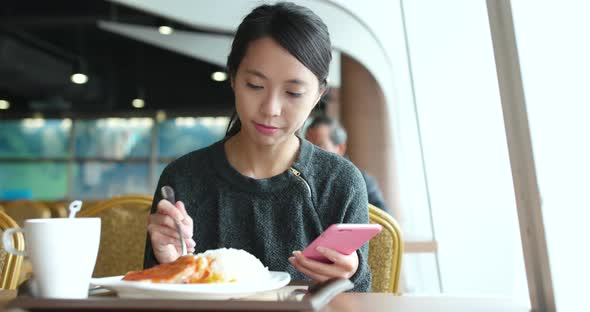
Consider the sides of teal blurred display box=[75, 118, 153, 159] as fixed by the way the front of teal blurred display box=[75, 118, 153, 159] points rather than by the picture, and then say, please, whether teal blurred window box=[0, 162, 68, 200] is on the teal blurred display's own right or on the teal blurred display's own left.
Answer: on the teal blurred display's own right

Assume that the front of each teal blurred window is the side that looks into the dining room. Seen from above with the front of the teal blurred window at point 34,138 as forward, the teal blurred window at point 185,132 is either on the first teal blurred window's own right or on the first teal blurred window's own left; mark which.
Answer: on the first teal blurred window's own left

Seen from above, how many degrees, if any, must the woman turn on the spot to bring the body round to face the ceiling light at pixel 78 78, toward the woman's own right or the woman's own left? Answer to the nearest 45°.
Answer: approximately 180°

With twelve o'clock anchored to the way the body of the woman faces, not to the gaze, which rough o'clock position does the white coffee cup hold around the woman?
The white coffee cup is roughly at 1 o'clock from the woman.

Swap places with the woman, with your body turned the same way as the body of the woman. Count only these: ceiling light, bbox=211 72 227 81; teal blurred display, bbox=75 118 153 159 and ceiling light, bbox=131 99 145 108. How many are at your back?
3
